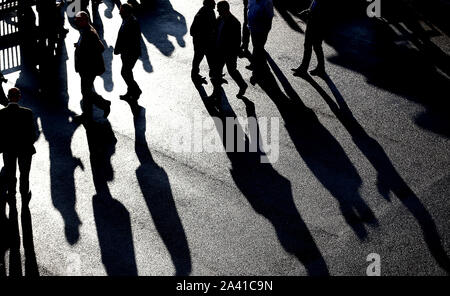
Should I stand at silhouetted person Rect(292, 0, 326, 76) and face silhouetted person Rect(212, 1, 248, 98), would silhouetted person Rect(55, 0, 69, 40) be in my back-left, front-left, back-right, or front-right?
front-right

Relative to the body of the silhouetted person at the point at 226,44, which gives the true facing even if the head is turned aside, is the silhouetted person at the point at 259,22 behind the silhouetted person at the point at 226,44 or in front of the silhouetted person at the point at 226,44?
behind

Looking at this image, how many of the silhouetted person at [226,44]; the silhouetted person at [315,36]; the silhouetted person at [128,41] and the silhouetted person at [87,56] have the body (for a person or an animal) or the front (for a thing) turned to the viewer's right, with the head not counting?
0

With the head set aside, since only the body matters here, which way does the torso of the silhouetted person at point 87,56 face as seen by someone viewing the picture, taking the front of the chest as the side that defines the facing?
to the viewer's left

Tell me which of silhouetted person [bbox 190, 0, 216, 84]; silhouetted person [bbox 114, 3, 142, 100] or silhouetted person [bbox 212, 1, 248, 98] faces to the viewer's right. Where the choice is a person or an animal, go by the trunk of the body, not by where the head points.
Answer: silhouetted person [bbox 190, 0, 216, 84]

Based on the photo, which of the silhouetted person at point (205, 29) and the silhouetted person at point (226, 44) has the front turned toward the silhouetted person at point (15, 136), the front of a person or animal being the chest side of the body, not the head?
the silhouetted person at point (226, 44)

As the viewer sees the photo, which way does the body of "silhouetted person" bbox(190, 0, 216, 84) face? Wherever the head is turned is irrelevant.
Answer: to the viewer's right

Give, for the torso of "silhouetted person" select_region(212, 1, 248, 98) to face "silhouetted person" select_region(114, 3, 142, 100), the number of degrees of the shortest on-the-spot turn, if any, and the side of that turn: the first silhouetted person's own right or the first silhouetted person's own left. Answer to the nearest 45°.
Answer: approximately 45° to the first silhouetted person's own right

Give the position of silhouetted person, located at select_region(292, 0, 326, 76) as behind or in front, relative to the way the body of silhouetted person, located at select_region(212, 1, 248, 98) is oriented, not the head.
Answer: behind
